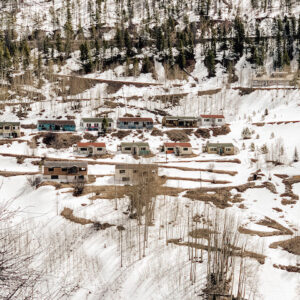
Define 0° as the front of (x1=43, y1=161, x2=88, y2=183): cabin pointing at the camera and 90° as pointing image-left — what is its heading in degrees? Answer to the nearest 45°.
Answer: approximately 0°
